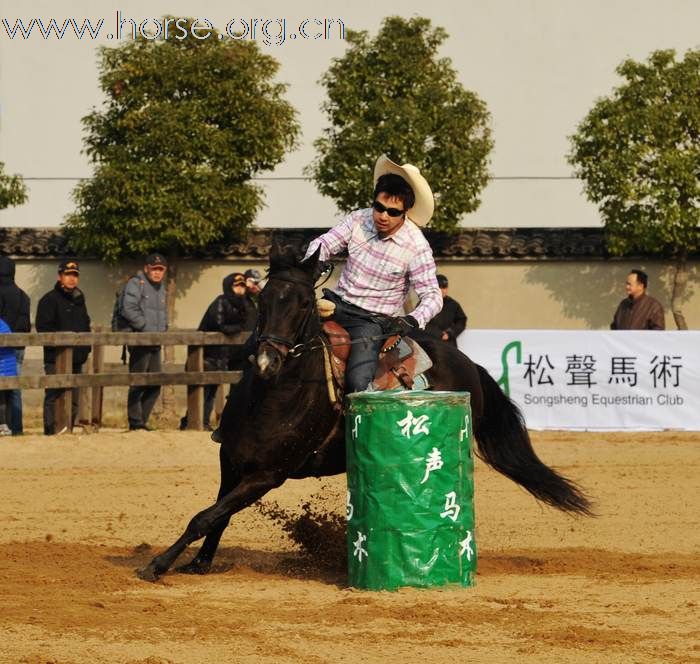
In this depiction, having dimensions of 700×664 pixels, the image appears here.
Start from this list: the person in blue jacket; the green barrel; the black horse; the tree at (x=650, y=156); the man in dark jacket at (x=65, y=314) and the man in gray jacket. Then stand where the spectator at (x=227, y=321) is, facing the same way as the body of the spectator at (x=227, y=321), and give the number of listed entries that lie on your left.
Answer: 1

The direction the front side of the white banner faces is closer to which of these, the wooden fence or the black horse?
the black horse

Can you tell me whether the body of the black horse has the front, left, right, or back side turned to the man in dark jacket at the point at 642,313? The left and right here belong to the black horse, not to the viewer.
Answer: back

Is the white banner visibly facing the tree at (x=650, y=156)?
no

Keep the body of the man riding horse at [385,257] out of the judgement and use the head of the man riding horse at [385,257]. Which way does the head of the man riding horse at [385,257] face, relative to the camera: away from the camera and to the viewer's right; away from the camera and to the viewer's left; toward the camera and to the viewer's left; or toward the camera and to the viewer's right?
toward the camera and to the viewer's left

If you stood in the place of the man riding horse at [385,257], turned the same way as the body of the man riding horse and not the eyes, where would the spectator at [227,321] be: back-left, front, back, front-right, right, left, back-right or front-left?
back-right

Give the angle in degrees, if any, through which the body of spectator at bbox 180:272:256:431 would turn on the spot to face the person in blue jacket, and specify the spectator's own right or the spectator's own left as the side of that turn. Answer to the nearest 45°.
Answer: approximately 90° to the spectator's own right

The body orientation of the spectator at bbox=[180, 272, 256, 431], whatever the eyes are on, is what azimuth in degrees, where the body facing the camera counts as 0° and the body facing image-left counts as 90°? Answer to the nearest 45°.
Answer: approximately 315°

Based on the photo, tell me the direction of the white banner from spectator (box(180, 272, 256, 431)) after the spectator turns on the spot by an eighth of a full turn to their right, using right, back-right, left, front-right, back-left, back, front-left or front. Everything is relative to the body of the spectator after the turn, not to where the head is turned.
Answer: left

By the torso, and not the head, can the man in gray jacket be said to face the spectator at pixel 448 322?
no

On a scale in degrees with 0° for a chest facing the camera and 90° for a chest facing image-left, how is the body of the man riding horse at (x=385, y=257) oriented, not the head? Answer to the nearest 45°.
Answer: approximately 45°

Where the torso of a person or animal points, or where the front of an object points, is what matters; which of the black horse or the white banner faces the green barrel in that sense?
the white banner

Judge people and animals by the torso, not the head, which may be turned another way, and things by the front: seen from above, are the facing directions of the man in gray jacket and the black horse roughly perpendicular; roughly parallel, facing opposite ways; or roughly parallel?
roughly perpendicular

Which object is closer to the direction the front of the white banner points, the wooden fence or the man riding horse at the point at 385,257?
the man riding horse

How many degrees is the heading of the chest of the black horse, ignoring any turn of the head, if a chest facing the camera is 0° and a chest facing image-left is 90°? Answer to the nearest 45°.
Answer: approximately 45°

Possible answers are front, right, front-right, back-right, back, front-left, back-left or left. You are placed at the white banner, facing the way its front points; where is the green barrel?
front

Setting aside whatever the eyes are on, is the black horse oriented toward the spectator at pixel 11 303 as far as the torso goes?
no

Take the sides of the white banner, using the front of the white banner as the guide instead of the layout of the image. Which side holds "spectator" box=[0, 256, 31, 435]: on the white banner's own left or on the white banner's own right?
on the white banner's own right

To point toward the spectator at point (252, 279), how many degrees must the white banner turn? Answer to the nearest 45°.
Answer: approximately 45° to its right
